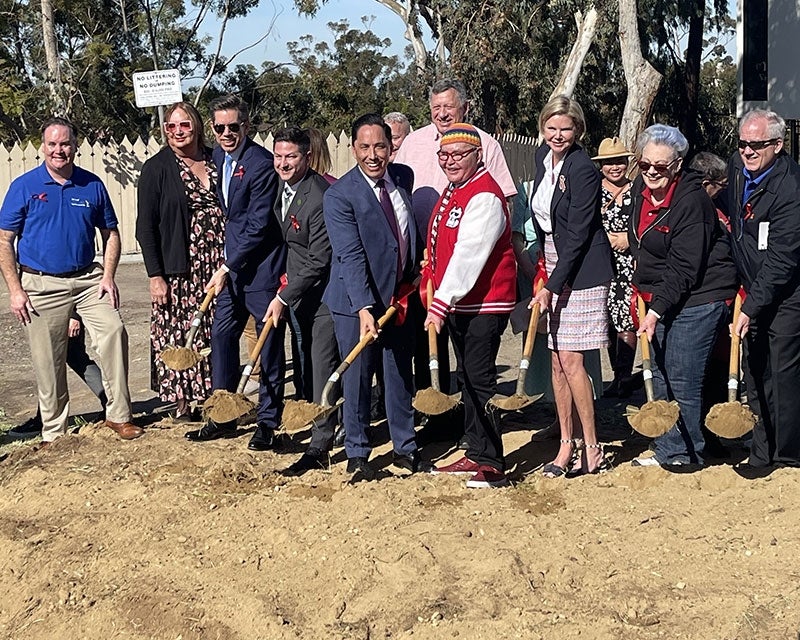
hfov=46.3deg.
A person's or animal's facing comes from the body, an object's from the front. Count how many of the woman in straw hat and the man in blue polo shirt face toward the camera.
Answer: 2

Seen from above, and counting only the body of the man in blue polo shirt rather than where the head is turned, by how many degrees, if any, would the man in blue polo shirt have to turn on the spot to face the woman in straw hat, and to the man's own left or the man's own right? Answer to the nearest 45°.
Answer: approximately 90° to the man's own left

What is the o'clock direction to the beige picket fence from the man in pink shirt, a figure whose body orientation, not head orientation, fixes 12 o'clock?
The beige picket fence is roughly at 5 o'clock from the man in pink shirt.

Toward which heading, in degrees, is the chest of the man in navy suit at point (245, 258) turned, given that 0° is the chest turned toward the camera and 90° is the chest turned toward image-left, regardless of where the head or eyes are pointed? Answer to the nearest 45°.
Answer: approximately 45°

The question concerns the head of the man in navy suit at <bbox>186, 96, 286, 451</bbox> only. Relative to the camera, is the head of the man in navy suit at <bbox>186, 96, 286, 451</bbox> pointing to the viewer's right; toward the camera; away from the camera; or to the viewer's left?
toward the camera

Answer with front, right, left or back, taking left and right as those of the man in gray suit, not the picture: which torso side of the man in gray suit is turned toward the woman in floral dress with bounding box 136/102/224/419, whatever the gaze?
right

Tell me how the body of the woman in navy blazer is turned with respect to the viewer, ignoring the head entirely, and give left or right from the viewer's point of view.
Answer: facing the viewer and to the left of the viewer

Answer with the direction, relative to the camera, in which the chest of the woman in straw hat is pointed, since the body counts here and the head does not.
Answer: toward the camera

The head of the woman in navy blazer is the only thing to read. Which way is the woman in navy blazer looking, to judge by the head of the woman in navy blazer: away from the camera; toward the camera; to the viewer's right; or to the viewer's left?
toward the camera

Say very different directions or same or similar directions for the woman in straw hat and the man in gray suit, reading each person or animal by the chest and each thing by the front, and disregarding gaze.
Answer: same or similar directions

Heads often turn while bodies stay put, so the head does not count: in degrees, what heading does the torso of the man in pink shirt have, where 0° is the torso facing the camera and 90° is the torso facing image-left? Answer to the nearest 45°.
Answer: approximately 0°

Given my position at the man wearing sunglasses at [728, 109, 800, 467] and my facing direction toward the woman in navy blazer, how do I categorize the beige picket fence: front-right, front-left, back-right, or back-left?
front-right

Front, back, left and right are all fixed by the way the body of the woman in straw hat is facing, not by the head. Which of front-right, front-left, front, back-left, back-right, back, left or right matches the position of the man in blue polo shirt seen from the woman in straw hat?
right

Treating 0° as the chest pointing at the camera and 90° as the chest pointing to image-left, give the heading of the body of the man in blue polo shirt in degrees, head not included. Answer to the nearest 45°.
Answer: approximately 0°

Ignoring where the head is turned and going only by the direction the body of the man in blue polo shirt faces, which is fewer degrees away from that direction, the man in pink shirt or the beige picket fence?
the man in pink shirt

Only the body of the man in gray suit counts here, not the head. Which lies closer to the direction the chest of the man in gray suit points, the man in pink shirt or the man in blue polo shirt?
the man in blue polo shirt

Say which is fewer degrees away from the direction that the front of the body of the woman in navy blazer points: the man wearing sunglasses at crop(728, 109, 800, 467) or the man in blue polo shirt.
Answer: the man in blue polo shirt
